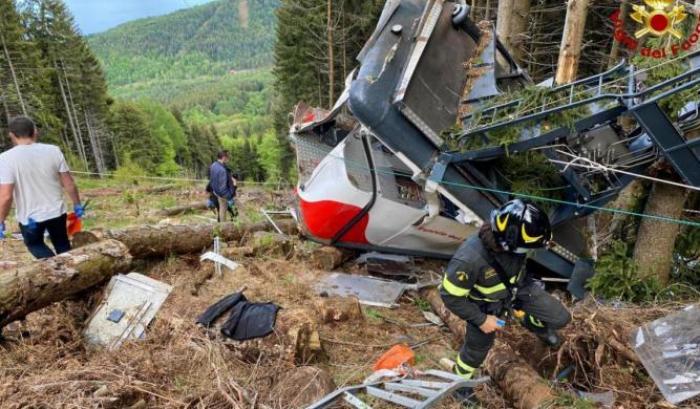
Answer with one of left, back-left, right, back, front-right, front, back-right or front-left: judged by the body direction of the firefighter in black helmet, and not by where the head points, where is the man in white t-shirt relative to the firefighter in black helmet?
back-right

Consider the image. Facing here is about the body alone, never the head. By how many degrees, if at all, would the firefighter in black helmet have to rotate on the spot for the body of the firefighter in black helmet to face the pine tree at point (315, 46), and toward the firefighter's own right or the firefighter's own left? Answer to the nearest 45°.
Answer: approximately 180°

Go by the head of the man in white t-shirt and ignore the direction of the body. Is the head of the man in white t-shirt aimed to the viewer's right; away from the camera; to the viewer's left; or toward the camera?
away from the camera
